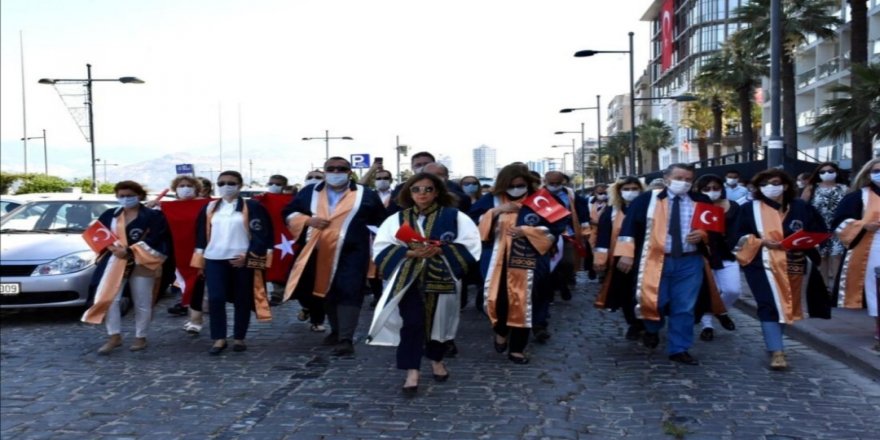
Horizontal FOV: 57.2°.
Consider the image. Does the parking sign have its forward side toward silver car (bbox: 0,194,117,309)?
yes

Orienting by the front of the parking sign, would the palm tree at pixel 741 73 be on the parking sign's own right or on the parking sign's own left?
on the parking sign's own left

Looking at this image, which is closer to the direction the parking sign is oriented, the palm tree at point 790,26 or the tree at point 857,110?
the tree

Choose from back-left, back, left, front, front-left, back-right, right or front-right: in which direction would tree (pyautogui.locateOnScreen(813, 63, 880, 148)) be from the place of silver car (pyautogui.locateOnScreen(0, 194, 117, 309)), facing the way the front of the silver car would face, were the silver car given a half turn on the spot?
front-right

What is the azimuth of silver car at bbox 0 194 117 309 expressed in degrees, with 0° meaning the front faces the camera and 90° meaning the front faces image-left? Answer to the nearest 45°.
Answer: approximately 45°

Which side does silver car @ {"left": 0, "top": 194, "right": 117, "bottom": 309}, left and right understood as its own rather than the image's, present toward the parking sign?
back

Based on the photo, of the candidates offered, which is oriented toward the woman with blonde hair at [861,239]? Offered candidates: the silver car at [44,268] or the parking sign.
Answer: the parking sign

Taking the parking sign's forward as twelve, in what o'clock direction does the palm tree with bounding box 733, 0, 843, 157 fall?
The palm tree is roughly at 10 o'clock from the parking sign.

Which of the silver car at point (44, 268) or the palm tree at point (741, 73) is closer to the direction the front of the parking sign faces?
the silver car

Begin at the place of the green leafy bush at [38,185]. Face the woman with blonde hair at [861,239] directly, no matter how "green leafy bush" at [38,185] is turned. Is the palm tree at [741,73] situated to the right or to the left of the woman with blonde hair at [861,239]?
left

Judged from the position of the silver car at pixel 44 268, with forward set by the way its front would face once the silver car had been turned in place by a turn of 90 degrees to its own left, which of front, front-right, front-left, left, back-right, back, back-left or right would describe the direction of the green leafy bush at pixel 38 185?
back-left

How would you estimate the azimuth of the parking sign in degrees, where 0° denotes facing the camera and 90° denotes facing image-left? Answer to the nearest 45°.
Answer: approximately 0°
